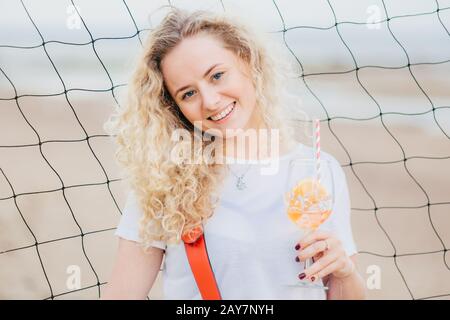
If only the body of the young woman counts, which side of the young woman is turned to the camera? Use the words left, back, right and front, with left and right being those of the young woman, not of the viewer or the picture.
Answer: front

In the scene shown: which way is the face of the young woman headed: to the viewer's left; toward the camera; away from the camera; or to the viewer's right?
toward the camera
